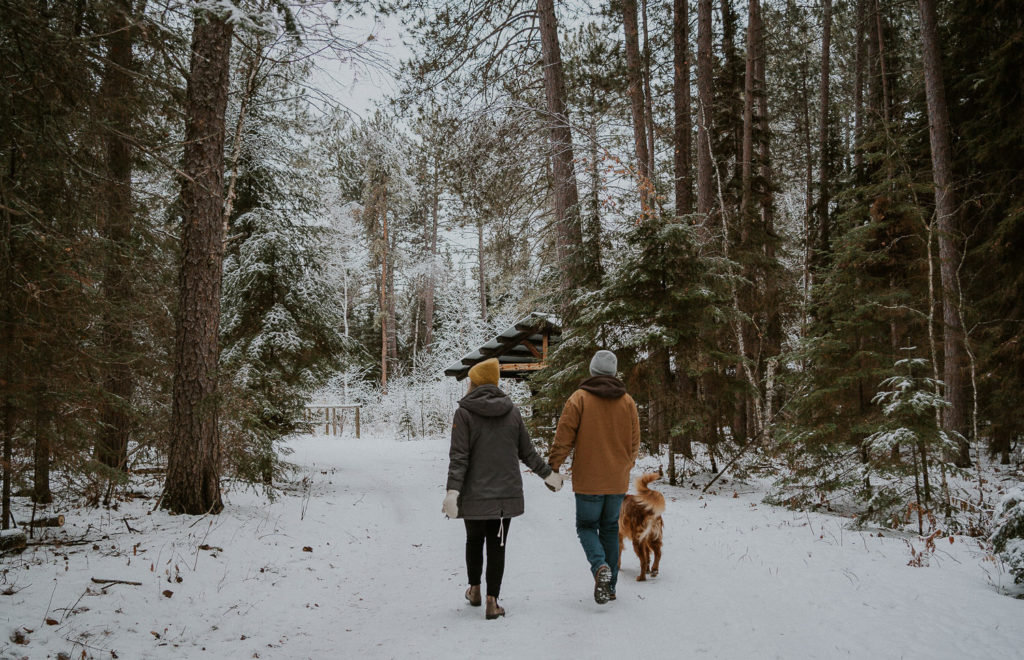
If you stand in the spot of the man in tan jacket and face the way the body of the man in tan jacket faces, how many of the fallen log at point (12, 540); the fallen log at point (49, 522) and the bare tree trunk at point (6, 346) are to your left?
3

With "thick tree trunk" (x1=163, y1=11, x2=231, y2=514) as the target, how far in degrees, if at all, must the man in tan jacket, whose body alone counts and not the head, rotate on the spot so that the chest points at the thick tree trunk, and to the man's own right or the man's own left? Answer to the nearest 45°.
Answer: approximately 90° to the man's own left

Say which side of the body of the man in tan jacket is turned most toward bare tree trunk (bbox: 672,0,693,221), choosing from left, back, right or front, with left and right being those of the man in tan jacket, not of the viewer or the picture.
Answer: front

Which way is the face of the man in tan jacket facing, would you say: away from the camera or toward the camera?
away from the camera

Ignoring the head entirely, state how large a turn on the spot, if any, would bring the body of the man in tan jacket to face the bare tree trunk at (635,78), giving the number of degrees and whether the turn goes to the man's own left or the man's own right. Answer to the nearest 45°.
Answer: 0° — they already face it

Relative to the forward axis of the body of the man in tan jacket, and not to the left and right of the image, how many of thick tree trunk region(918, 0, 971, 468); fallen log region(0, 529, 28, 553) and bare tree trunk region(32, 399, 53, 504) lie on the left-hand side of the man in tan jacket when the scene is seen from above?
2

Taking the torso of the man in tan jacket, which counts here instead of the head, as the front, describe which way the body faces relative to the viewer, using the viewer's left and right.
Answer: facing away from the viewer

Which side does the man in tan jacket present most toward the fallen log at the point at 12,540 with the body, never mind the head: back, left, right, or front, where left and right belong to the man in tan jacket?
left

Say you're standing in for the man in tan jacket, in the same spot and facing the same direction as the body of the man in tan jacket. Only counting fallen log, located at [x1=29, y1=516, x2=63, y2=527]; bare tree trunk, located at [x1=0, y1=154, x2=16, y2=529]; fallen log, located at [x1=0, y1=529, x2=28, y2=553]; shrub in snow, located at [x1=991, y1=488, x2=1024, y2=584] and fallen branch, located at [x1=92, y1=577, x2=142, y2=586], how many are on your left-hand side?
4

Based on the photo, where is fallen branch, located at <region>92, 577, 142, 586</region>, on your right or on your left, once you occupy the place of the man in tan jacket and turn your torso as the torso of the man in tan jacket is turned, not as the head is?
on your left

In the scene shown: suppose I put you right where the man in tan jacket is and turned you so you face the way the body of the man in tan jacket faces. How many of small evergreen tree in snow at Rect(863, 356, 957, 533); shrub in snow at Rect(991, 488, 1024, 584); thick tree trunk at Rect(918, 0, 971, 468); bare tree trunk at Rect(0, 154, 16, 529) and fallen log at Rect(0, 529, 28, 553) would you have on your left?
2

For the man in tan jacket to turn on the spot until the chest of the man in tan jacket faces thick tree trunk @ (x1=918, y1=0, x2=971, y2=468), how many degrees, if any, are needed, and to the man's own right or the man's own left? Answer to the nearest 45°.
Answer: approximately 45° to the man's own right
